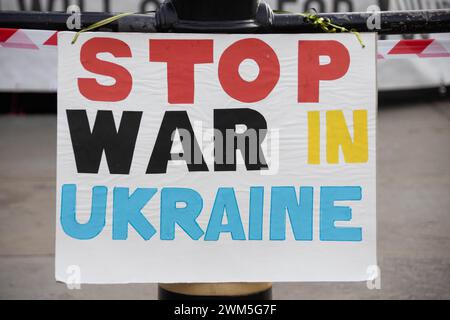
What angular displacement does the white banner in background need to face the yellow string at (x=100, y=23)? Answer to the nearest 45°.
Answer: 0° — it already faces it

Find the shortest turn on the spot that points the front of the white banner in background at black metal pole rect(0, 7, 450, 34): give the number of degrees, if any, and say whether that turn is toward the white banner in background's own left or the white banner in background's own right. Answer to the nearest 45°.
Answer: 0° — it already faces it

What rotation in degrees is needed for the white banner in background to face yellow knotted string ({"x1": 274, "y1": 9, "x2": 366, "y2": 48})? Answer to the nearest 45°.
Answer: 0° — it already faces it

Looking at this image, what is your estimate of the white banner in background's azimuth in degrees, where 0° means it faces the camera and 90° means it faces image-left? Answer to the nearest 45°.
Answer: approximately 0°

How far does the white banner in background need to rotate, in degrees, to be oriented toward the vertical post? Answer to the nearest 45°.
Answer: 0° — it already faces it
